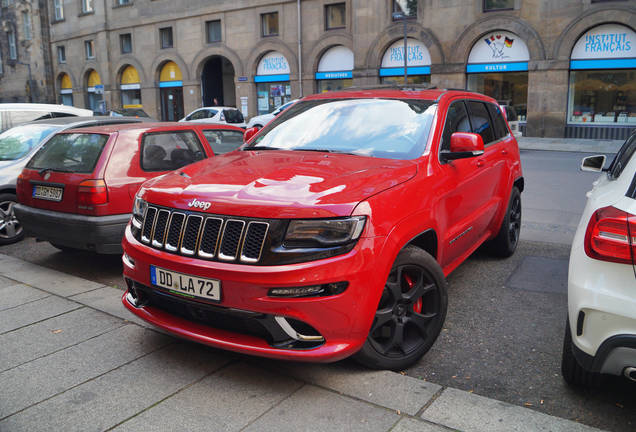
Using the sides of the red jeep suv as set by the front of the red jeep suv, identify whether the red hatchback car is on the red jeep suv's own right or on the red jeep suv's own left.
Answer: on the red jeep suv's own right

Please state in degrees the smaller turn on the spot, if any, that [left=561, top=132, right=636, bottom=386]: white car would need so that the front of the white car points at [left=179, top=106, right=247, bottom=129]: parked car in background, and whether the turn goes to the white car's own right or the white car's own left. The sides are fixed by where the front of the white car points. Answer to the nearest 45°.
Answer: approximately 45° to the white car's own left

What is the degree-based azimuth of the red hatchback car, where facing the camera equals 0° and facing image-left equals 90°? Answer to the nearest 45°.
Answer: approximately 225°

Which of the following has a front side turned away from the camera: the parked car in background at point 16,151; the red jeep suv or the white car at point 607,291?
the white car

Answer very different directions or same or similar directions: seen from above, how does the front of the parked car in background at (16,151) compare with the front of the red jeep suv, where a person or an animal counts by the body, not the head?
same or similar directions

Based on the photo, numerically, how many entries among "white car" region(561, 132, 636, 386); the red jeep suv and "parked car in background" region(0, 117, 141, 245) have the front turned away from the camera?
1

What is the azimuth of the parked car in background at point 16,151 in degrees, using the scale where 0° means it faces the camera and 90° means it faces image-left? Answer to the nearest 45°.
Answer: approximately 45°

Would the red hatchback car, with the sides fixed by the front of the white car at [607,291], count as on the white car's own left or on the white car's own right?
on the white car's own left

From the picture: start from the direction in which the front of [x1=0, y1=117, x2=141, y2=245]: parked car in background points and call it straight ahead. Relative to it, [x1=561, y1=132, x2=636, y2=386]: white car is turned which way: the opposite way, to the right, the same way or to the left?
the opposite way

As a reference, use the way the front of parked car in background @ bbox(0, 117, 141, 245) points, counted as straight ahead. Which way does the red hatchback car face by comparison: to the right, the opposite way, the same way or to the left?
the opposite way

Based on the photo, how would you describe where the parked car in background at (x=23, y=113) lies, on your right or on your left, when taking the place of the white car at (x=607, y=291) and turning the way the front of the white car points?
on your left

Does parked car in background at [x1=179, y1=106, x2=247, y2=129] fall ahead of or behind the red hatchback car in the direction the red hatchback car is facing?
ahead

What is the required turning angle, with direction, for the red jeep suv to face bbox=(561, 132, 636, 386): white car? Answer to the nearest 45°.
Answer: approximately 90° to its left

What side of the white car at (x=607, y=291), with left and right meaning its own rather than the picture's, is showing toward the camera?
back
